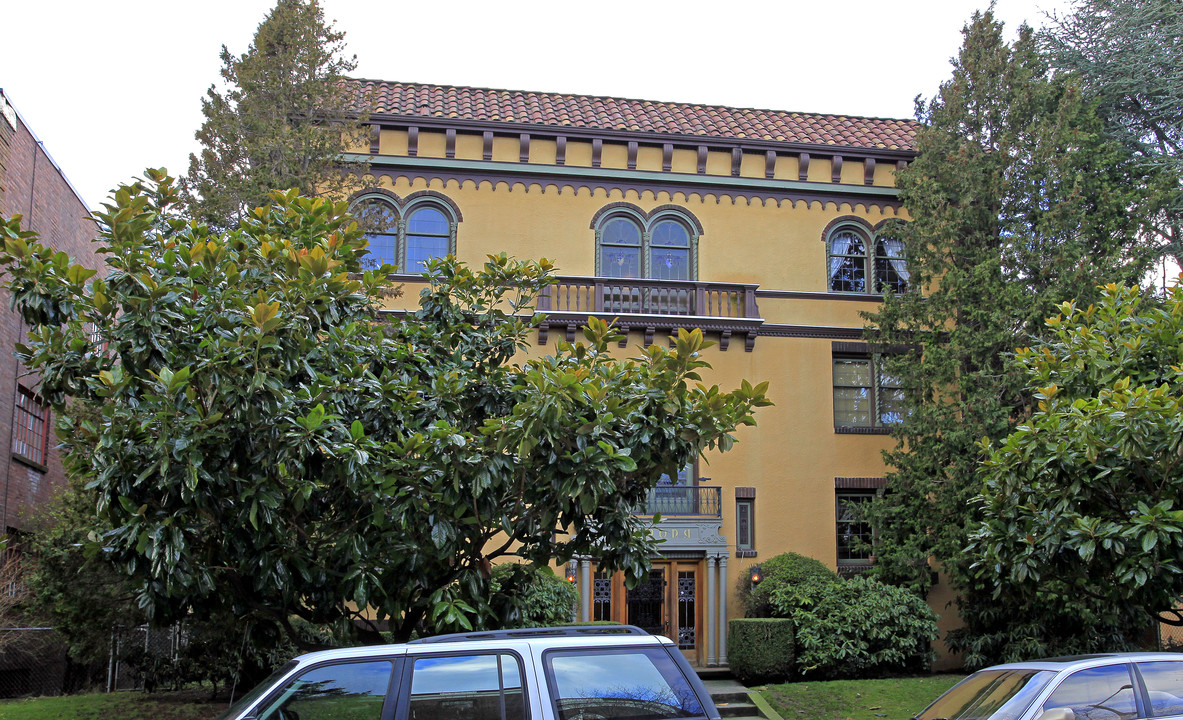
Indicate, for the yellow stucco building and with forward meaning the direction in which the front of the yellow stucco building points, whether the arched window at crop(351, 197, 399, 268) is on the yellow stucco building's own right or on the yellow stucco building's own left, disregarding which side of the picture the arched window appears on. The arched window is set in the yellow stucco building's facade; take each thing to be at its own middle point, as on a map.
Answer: on the yellow stucco building's own right

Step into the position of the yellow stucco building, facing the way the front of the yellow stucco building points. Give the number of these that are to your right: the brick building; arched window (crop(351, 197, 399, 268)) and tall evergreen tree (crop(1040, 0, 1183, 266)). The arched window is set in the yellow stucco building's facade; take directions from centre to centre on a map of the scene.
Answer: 2

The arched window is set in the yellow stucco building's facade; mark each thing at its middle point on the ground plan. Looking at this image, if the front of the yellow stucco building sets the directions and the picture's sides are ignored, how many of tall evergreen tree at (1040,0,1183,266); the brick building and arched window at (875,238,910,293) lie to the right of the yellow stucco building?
1

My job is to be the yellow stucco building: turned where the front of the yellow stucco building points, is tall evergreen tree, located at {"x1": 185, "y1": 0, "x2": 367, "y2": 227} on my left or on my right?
on my right

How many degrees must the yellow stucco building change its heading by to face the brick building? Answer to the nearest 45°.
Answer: approximately 90° to its right

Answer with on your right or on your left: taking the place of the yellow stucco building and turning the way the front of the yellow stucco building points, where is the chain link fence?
on your right

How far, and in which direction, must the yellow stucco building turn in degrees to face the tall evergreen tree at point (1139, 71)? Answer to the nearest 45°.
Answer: approximately 90° to its left

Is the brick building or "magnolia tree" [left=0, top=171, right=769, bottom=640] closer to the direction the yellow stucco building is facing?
the magnolia tree

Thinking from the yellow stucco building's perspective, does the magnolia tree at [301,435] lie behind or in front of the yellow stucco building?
in front

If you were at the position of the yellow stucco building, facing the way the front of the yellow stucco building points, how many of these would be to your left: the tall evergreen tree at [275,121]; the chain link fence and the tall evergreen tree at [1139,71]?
1

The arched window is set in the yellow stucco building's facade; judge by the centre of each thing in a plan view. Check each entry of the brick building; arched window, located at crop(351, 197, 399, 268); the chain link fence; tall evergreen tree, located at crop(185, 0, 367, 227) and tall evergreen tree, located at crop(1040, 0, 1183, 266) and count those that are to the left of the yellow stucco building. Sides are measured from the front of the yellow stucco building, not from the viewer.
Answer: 1

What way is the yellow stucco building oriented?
toward the camera
